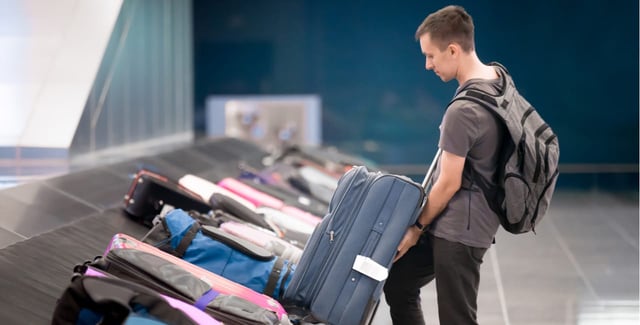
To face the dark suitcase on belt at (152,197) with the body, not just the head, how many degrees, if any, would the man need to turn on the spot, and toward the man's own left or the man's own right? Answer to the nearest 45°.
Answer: approximately 45° to the man's own right

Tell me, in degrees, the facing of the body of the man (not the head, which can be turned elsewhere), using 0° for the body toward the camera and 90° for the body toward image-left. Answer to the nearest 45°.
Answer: approximately 90°

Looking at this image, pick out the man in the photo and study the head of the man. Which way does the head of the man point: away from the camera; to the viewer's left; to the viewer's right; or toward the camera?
to the viewer's left

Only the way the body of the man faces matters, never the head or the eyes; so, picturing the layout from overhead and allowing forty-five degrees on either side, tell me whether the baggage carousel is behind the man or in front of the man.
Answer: in front

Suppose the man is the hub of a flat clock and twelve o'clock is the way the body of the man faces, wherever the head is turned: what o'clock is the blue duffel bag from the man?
The blue duffel bag is roughly at 1 o'clock from the man.
